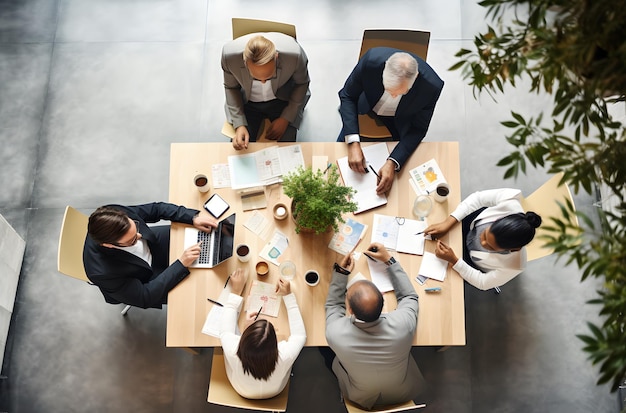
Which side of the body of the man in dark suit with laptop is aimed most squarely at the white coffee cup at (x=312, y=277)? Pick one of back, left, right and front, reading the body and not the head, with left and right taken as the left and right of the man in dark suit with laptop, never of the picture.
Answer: front

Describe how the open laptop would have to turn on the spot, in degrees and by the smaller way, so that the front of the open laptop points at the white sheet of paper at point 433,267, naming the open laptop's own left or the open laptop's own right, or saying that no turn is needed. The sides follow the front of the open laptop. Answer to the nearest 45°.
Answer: approximately 180°

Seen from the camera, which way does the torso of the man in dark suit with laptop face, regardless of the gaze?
to the viewer's right

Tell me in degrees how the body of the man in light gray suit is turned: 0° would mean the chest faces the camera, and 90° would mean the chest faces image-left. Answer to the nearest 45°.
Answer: approximately 180°

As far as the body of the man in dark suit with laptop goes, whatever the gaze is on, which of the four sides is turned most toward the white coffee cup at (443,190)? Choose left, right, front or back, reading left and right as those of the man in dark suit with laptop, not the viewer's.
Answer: front

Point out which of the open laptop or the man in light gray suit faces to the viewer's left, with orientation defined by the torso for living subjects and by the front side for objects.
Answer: the open laptop

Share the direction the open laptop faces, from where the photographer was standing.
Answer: facing to the left of the viewer

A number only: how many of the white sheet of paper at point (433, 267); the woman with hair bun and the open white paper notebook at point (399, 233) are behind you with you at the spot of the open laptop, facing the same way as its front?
3

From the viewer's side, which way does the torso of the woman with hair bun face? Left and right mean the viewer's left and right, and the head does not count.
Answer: facing to the left of the viewer

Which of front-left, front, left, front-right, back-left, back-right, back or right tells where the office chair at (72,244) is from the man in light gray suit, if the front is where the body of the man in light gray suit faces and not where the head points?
left

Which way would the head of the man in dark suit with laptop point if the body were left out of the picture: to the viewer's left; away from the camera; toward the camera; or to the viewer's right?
to the viewer's right

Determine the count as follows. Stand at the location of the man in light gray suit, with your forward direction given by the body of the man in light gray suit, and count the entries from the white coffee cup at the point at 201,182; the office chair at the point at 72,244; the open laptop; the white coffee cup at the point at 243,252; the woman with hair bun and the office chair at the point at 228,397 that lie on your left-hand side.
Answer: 5

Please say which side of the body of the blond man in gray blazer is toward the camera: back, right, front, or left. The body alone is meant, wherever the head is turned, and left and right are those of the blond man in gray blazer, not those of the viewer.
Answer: front
